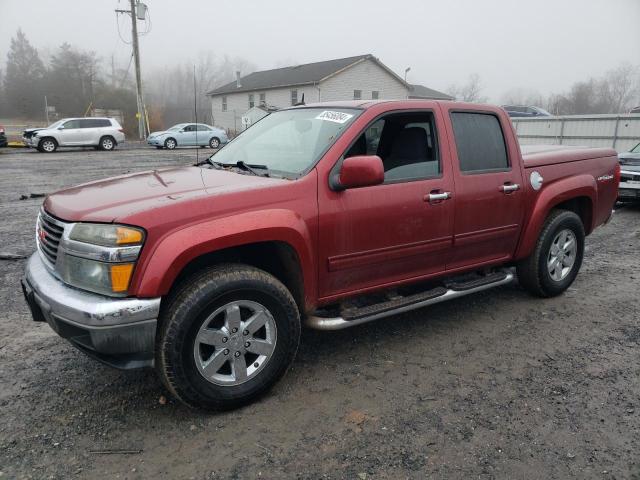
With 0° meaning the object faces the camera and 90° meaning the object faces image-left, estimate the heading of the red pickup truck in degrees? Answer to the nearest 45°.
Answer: approximately 45°

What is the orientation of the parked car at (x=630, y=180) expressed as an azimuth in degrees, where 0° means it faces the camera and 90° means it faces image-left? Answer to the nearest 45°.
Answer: approximately 0°

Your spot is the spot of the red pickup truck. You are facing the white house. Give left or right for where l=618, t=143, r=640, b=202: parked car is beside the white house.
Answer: right

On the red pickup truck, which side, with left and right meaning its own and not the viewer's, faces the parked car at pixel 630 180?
back

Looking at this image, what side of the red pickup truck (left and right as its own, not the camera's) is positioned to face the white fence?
back

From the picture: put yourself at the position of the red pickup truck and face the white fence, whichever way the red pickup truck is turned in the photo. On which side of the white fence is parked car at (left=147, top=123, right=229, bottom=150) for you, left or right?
left

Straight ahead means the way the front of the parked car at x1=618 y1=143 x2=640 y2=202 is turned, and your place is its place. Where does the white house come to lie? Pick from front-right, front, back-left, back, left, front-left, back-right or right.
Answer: back-right

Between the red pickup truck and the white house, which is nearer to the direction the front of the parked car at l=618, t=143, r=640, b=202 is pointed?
the red pickup truck

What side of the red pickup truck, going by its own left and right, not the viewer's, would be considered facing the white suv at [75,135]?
right
